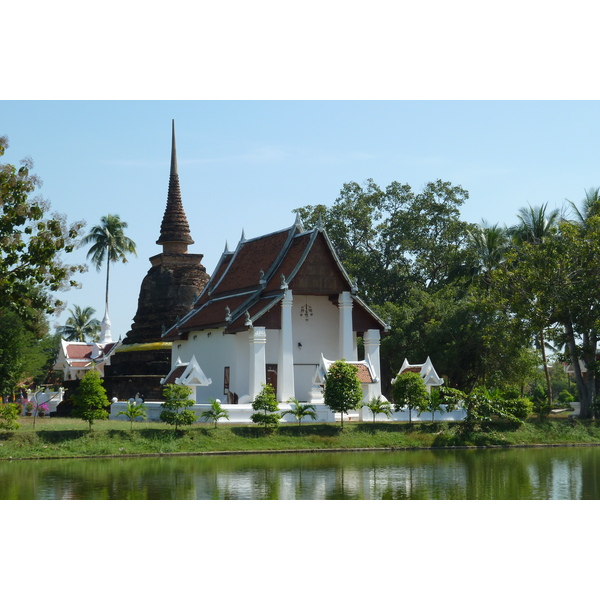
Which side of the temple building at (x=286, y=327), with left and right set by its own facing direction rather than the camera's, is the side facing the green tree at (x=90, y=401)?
right

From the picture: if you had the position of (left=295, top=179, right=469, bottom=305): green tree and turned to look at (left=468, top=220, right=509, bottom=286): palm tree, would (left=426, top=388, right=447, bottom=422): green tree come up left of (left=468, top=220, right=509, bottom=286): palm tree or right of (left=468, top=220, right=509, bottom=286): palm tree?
right

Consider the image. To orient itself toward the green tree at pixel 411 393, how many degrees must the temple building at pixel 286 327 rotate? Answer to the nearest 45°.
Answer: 0° — it already faces it

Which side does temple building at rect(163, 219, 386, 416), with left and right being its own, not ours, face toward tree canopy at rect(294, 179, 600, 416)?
left

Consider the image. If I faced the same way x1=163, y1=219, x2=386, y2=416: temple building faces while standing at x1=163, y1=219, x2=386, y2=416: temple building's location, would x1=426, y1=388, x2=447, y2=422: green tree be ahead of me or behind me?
ahead

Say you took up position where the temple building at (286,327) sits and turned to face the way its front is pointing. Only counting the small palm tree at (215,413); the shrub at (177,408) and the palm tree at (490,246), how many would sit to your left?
1

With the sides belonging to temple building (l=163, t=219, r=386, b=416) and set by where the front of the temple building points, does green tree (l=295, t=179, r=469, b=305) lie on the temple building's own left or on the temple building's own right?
on the temple building's own left

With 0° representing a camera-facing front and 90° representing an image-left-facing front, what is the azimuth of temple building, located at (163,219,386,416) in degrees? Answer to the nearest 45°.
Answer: approximately 315°

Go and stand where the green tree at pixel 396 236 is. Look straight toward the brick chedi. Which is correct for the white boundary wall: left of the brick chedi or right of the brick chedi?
left

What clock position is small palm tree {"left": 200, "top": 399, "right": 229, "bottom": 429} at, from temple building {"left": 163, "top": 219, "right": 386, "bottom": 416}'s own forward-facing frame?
The small palm tree is roughly at 2 o'clock from the temple building.

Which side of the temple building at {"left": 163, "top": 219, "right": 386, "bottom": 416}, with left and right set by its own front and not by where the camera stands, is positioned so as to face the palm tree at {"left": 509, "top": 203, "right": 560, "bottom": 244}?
left

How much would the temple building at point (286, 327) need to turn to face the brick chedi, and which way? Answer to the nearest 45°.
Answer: approximately 180°

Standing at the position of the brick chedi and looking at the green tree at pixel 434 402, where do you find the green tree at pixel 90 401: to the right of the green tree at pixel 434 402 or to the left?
right
